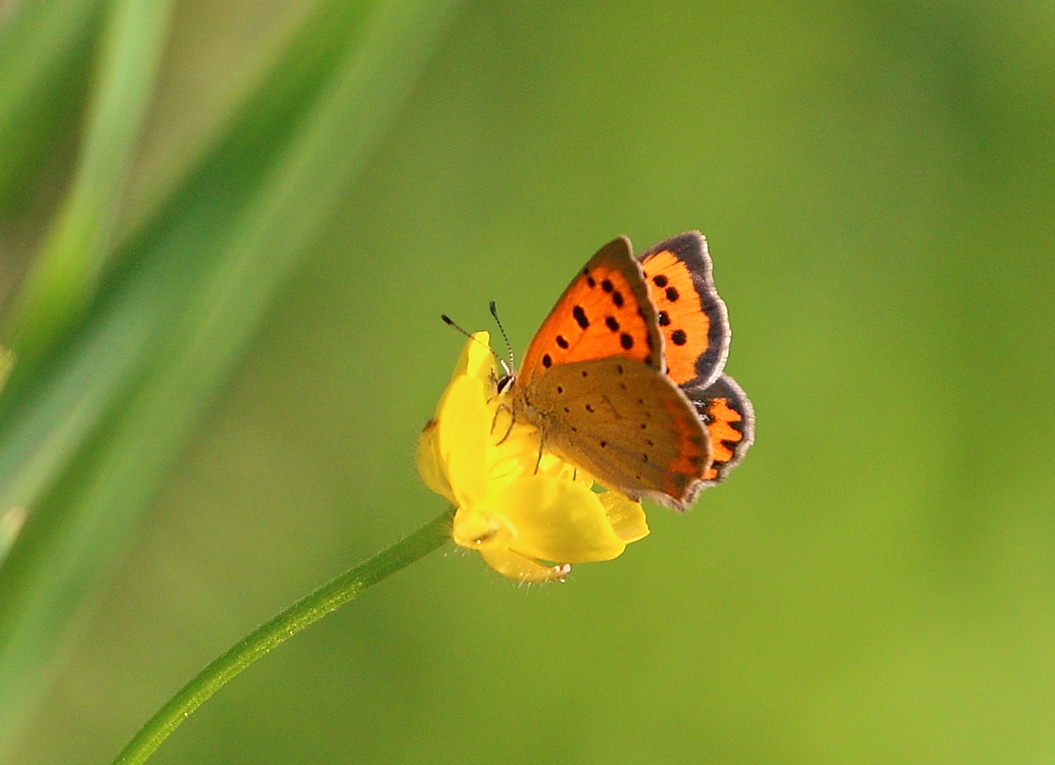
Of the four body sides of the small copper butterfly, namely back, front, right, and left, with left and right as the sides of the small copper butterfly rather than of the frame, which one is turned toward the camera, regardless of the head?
left
